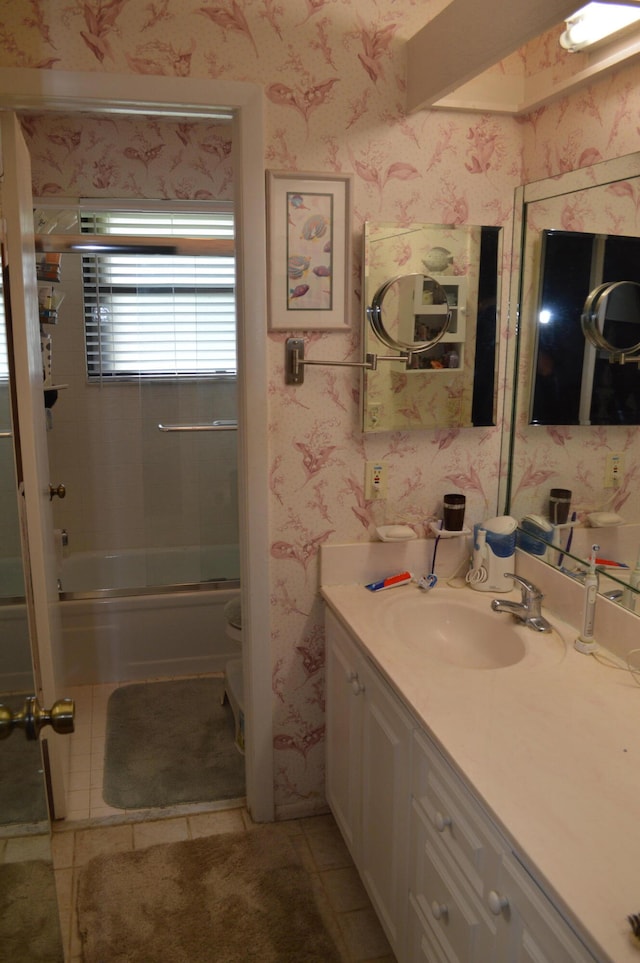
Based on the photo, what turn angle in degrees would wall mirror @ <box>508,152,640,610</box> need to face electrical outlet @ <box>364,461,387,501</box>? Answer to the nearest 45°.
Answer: approximately 45° to its right

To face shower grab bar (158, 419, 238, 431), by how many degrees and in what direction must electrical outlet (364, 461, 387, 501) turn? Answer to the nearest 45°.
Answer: approximately 135° to its right

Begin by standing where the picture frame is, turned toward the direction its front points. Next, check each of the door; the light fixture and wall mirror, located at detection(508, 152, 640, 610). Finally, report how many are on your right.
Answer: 1

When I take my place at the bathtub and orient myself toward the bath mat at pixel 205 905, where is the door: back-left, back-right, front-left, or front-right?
front-right

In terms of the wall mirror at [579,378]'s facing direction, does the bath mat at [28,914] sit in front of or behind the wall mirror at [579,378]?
in front

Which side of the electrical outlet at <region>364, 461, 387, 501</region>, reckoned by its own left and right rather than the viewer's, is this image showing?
front

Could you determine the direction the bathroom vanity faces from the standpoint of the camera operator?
facing the viewer and to the left of the viewer

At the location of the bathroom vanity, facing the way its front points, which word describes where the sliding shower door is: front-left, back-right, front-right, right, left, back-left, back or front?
right

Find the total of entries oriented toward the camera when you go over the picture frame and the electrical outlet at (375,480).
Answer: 2

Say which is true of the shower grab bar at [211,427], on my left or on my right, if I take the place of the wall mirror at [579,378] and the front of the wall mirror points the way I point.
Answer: on my right

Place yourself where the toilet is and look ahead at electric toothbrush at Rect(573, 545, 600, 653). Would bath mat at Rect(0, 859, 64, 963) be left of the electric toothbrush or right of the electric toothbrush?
right

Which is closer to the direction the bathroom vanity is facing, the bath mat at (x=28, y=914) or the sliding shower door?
the bath mat

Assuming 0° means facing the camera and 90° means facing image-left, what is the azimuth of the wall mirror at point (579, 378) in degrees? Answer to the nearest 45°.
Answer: approximately 45°

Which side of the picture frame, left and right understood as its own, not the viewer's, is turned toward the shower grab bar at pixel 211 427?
back
